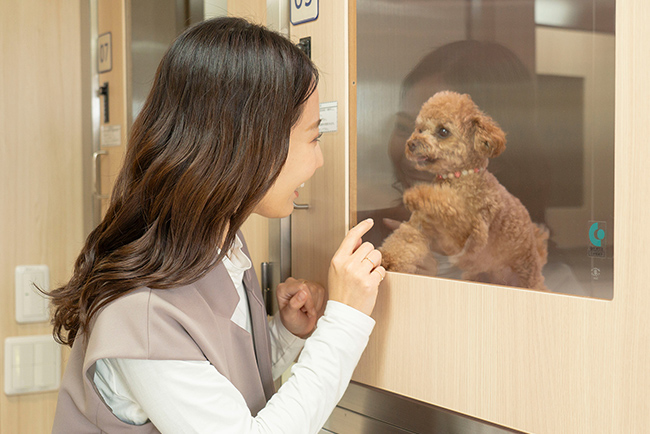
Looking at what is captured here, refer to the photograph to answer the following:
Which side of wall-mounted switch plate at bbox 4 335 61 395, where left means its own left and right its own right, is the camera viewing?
front

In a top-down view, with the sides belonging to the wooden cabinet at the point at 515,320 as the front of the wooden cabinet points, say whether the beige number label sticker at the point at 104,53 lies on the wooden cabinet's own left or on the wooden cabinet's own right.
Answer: on the wooden cabinet's own right

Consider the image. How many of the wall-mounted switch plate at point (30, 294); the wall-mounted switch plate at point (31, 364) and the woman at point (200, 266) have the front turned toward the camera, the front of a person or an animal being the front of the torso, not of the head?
2

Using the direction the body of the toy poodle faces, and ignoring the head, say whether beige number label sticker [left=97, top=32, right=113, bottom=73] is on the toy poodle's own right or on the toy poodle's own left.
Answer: on the toy poodle's own right

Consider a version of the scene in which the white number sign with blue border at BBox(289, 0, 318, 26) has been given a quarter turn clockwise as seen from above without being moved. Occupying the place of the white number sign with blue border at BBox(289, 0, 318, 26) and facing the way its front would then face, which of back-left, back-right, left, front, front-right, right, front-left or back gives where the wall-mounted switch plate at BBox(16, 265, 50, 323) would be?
front

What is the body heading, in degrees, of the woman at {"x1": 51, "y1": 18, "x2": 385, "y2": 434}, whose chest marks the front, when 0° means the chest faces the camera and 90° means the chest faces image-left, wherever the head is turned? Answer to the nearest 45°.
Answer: approximately 270°

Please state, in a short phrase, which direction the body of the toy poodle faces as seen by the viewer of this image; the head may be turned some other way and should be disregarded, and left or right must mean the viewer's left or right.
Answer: facing the viewer and to the left of the viewer

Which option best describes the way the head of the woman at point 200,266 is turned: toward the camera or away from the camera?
away from the camera

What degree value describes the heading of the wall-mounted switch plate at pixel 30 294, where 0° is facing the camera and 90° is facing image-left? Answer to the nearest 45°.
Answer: approximately 0°
